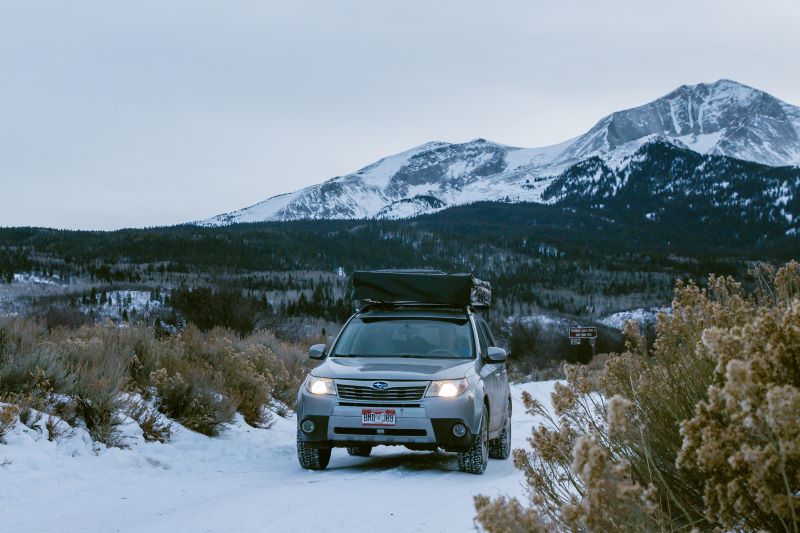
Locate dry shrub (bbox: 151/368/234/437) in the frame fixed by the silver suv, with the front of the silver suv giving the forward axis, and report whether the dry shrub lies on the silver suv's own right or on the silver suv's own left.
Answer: on the silver suv's own right

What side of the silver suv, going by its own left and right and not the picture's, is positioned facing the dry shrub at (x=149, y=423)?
right

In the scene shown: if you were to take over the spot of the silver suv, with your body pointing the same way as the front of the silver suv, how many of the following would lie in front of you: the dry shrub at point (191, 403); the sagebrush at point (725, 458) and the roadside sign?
1

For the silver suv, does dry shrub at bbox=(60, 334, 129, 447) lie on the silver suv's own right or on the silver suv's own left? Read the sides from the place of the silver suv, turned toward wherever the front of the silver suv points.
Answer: on the silver suv's own right

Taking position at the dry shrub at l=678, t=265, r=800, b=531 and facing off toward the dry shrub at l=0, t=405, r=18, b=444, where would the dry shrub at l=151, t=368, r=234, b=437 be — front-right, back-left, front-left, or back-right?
front-right

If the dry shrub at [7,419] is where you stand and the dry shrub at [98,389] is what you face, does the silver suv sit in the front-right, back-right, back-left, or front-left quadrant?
front-right

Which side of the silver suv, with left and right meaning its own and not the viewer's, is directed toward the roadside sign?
back

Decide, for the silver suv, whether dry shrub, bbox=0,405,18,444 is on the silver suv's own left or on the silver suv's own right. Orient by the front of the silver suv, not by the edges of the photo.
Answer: on the silver suv's own right

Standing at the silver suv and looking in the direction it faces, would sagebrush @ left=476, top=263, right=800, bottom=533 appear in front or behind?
in front

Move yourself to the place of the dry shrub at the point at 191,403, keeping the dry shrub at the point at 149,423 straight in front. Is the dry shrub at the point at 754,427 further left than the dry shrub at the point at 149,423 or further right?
left

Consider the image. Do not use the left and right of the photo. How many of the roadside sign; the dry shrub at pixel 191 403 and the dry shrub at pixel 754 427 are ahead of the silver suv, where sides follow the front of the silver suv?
1

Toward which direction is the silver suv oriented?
toward the camera
